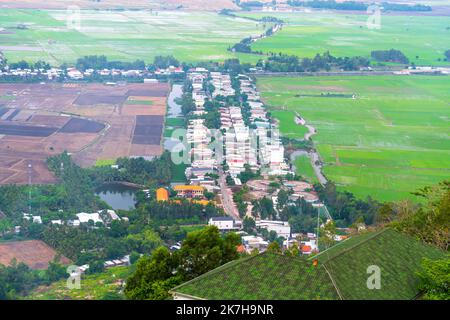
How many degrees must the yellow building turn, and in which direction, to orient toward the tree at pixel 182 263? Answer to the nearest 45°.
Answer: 0° — it already faces it

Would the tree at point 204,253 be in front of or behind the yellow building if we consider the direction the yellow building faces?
in front

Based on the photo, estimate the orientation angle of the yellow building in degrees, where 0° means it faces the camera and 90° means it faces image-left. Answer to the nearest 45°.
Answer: approximately 0°

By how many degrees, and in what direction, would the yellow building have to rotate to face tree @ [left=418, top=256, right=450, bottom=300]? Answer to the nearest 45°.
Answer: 0° — it already faces it

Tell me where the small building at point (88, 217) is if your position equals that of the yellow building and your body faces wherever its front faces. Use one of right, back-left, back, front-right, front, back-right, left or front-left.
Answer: front-right
